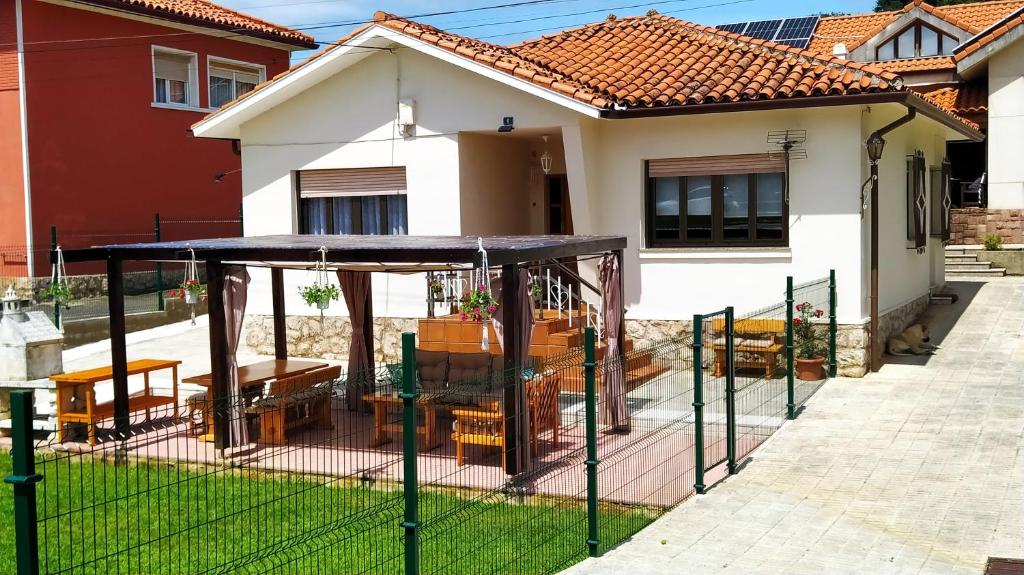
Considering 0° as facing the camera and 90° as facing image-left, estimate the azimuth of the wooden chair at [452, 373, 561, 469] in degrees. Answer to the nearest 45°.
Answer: approximately 135°

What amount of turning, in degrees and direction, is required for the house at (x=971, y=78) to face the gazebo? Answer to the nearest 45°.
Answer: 0° — it already faces it

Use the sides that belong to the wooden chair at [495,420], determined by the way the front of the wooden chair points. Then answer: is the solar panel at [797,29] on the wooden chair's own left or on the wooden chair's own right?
on the wooden chair's own right

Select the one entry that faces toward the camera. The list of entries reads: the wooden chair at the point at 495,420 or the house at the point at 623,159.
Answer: the house

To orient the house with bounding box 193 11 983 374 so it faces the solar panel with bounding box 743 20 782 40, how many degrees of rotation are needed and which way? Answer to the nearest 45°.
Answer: approximately 180°

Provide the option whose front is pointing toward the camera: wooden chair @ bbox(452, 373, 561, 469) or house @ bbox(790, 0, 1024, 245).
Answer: the house

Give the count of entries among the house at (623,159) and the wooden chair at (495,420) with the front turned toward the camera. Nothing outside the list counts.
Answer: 1

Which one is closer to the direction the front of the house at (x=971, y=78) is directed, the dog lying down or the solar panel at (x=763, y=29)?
the dog lying down

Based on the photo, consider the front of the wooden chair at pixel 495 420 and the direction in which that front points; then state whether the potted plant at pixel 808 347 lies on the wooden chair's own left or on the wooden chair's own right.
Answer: on the wooden chair's own right

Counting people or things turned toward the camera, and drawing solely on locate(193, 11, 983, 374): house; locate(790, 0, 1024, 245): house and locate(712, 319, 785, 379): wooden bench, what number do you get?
3

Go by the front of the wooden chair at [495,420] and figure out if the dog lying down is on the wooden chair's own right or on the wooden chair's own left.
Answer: on the wooden chair's own right

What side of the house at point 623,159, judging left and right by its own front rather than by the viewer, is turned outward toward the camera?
front

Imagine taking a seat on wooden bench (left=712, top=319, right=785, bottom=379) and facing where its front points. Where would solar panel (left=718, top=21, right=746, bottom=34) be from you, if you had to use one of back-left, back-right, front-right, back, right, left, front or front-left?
back

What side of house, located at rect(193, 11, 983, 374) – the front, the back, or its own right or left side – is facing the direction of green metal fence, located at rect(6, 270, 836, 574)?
front

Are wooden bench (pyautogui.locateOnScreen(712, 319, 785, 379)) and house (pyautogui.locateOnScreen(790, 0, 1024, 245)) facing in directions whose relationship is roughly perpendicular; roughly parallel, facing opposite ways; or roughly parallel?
roughly parallel

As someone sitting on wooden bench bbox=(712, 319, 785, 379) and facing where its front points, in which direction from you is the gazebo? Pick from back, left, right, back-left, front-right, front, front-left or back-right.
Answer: front-right

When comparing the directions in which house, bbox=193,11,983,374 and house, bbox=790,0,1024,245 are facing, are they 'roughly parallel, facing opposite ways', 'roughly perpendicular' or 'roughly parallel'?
roughly parallel

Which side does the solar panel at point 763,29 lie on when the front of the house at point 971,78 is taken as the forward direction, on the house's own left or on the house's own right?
on the house's own right
